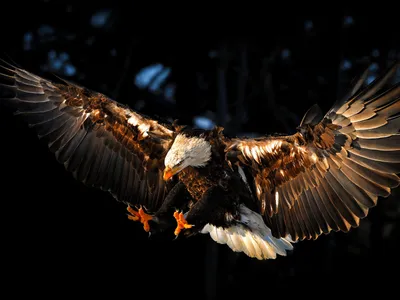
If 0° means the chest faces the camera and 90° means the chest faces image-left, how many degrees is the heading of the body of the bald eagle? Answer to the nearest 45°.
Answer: approximately 45°
